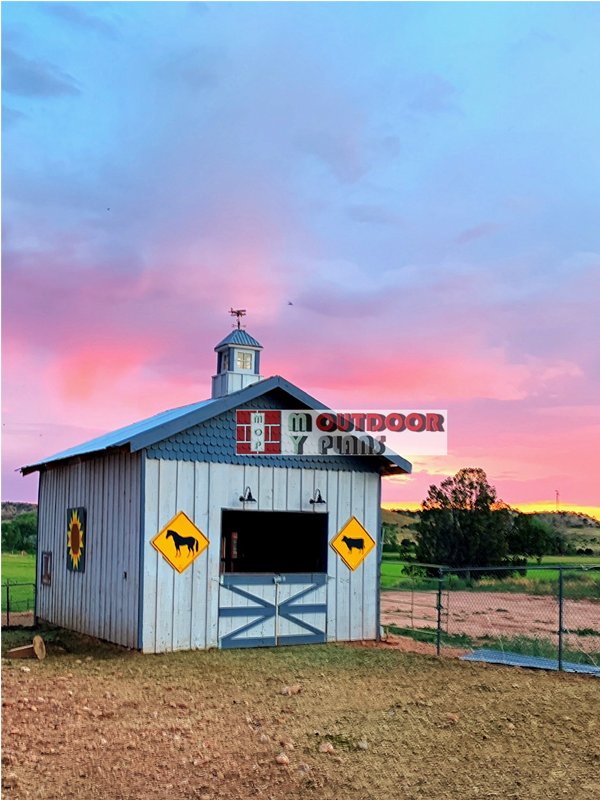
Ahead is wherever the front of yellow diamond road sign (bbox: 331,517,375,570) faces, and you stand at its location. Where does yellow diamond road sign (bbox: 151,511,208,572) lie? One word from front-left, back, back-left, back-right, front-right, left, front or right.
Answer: right

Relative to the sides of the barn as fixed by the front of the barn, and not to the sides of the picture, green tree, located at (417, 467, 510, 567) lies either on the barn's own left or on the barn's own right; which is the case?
on the barn's own left

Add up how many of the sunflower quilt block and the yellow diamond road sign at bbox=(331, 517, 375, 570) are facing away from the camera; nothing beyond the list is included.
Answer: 0

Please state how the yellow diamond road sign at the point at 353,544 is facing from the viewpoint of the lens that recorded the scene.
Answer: facing the viewer and to the right of the viewer

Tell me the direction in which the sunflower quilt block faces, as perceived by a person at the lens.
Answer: facing the viewer and to the left of the viewer

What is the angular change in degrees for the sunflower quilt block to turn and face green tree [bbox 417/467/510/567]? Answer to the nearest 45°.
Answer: approximately 180°

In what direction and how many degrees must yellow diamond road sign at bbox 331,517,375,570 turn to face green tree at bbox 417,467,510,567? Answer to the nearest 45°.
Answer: approximately 135° to its left

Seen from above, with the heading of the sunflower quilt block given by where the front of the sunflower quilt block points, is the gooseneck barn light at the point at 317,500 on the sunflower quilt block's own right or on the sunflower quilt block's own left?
on the sunflower quilt block's own left

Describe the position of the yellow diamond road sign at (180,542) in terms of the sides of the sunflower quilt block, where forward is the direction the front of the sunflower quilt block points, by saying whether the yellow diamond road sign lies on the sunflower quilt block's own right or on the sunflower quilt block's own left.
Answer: on the sunflower quilt block's own left

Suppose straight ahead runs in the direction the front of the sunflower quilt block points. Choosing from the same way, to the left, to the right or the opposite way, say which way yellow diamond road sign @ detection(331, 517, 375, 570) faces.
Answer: to the left

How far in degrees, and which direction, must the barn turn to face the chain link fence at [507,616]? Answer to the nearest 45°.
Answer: approximately 90° to its left

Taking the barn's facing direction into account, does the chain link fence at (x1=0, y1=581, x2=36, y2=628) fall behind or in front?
behind
